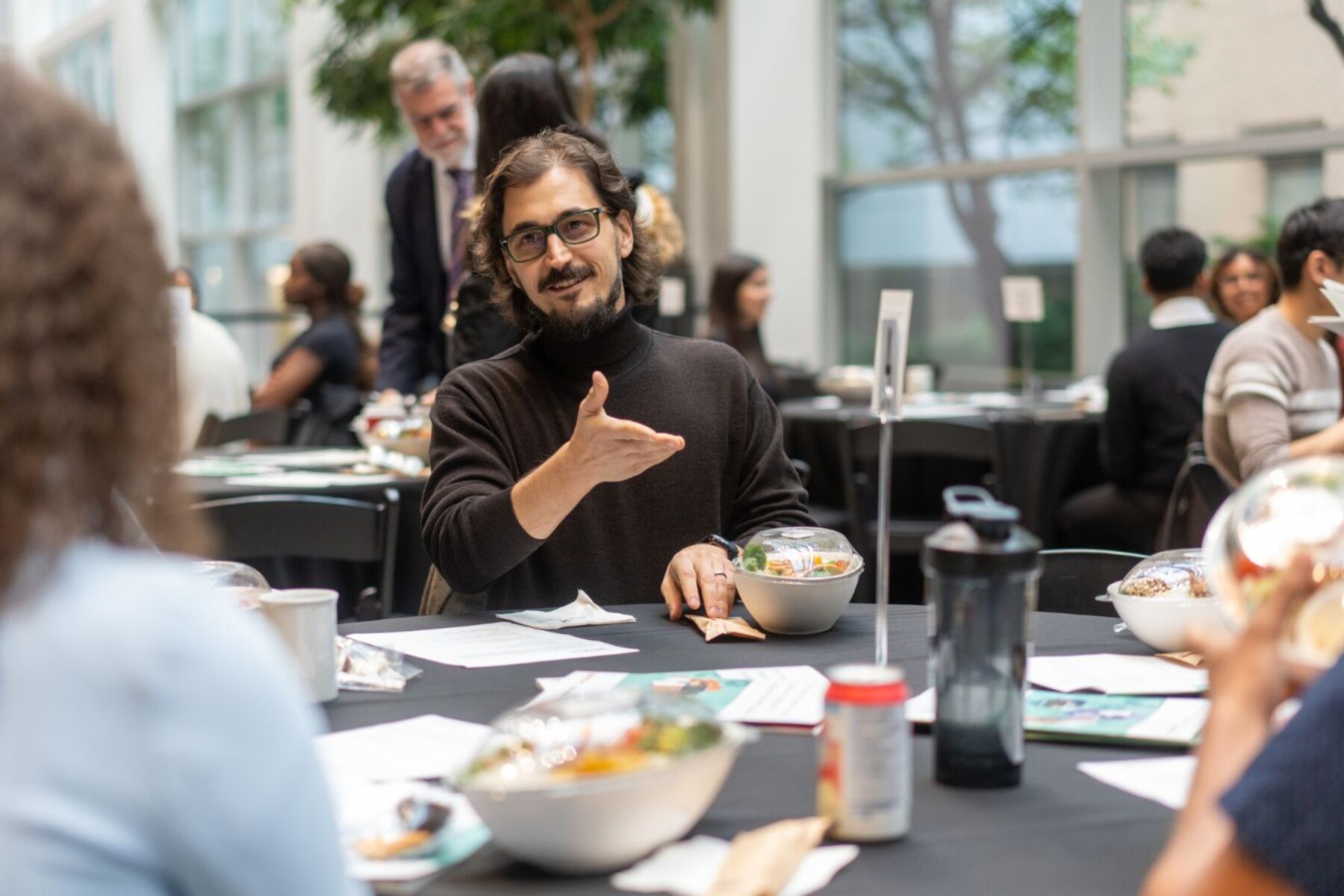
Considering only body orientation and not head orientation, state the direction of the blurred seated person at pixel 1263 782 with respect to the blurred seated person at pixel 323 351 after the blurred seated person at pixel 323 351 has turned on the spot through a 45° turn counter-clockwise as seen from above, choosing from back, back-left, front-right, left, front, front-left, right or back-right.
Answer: front-left

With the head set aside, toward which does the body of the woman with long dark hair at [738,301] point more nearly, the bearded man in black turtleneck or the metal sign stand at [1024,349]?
the metal sign stand

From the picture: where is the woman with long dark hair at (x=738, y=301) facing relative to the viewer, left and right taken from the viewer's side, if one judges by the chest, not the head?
facing to the right of the viewer

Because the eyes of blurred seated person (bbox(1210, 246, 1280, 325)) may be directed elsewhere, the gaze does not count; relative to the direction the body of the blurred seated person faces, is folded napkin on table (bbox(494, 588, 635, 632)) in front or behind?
in front

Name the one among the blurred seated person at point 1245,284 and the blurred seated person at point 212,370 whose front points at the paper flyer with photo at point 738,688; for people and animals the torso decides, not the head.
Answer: the blurred seated person at point 1245,284

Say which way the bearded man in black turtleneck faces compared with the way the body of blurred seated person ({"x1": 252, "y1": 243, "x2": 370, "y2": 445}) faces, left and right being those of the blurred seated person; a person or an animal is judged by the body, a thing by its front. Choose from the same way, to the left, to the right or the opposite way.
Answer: to the left

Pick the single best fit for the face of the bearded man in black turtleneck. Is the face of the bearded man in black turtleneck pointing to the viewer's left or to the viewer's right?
to the viewer's left
